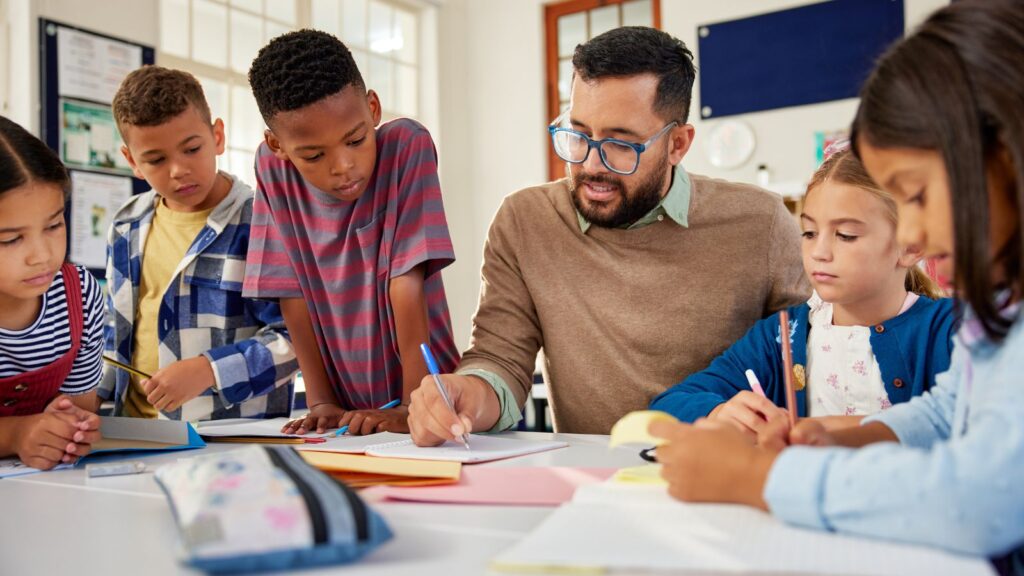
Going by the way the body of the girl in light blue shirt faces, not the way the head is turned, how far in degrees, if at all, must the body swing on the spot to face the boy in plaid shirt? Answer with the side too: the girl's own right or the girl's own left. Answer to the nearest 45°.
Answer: approximately 45° to the girl's own right

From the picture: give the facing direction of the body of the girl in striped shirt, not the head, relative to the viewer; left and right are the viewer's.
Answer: facing the viewer and to the right of the viewer

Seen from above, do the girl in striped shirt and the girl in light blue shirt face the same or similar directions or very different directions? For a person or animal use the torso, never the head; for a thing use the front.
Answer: very different directions

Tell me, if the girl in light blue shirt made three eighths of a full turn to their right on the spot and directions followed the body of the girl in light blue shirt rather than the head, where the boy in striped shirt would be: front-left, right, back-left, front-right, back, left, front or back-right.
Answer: left

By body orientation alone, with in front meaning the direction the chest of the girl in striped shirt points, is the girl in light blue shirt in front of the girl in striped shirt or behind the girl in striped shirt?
in front

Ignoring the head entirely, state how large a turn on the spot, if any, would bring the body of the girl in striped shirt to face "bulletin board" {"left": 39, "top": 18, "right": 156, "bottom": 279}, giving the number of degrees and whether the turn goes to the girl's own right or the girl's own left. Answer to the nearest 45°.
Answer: approximately 135° to the girl's own left

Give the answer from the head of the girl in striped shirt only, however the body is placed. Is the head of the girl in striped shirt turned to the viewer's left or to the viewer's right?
to the viewer's right

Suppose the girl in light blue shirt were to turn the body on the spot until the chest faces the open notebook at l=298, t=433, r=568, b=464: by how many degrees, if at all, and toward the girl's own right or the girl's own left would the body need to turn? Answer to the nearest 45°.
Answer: approximately 45° to the girl's own right

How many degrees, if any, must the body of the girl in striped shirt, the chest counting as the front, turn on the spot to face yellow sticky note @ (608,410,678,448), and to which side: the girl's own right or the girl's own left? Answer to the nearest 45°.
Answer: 0° — they already face it

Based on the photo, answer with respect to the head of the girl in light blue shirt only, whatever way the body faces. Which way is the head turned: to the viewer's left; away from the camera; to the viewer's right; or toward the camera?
to the viewer's left

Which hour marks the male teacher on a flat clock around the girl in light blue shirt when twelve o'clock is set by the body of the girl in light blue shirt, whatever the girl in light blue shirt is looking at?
The male teacher is roughly at 2 o'clock from the girl in light blue shirt.

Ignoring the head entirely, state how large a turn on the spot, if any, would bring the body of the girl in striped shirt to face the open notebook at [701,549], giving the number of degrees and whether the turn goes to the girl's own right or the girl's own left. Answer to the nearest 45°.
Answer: approximately 45° to the girl's own right

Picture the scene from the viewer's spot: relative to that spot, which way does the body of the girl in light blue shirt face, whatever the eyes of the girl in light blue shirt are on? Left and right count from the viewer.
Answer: facing to the left of the viewer

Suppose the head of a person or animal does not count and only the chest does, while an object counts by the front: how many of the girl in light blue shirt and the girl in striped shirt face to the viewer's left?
1

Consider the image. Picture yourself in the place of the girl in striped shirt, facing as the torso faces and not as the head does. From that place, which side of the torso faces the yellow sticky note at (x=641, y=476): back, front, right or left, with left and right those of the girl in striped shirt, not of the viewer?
front

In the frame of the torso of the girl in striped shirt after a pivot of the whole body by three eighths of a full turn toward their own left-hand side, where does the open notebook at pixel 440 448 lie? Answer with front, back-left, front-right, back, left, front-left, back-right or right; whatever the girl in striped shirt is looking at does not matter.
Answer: back-right
